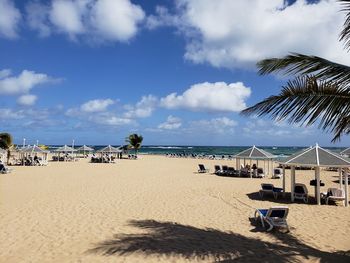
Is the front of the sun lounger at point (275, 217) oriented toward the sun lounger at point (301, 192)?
no

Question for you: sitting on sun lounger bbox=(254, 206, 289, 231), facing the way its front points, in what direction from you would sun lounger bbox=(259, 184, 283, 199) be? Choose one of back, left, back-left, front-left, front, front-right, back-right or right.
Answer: front-right

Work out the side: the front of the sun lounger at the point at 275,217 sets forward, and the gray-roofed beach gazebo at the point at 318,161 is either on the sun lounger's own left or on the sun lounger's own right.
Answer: on the sun lounger's own right

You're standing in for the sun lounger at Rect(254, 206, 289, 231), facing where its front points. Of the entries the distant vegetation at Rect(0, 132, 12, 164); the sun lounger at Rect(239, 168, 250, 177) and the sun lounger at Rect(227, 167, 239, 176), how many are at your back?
0

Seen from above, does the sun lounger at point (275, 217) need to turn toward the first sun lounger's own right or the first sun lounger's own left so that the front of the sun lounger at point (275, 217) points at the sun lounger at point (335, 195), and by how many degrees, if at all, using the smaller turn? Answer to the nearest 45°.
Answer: approximately 90° to the first sun lounger's own right

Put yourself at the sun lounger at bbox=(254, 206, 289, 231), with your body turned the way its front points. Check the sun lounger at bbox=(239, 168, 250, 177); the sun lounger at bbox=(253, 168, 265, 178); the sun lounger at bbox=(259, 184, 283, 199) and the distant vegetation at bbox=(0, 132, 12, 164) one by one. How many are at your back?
0
